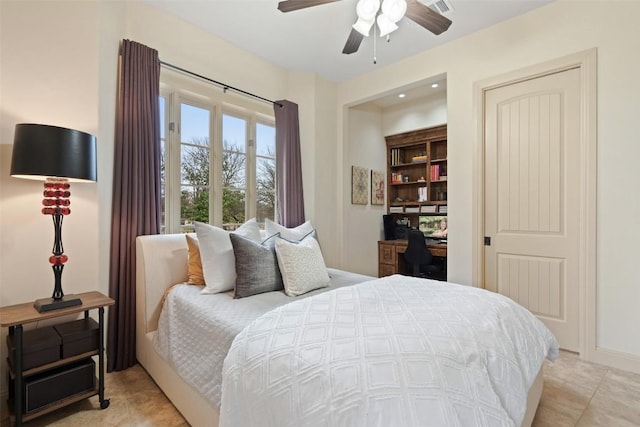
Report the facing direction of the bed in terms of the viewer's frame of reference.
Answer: facing the viewer and to the right of the viewer

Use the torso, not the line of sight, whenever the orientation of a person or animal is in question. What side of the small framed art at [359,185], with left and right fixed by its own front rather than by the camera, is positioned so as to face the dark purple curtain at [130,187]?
right

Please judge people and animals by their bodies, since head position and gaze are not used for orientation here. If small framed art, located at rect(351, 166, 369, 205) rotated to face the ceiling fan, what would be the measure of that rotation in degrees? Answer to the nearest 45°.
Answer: approximately 45° to its right

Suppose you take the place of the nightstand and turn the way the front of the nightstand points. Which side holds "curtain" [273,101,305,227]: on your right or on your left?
on your left

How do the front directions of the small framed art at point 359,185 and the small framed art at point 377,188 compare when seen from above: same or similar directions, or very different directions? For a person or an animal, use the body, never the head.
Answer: same or similar directions

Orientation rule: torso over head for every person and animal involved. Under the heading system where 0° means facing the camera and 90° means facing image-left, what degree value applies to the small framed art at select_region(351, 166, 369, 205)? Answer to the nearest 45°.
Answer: approximately 315°

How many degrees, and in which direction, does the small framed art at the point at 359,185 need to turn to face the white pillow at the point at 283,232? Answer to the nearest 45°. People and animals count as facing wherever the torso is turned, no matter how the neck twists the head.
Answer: approximately 45° to its right

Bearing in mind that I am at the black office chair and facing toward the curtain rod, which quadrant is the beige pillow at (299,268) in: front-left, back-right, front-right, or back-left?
front-left

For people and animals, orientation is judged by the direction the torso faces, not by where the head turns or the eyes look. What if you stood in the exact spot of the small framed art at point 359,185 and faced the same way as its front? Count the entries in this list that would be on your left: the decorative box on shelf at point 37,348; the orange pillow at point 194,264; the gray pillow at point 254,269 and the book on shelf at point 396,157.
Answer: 1

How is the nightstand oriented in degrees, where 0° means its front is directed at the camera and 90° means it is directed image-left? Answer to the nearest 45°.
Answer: approximately 315°

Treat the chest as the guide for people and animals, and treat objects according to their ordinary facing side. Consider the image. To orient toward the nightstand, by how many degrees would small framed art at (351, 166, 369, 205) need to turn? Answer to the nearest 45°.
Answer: approximately 90° to its right
